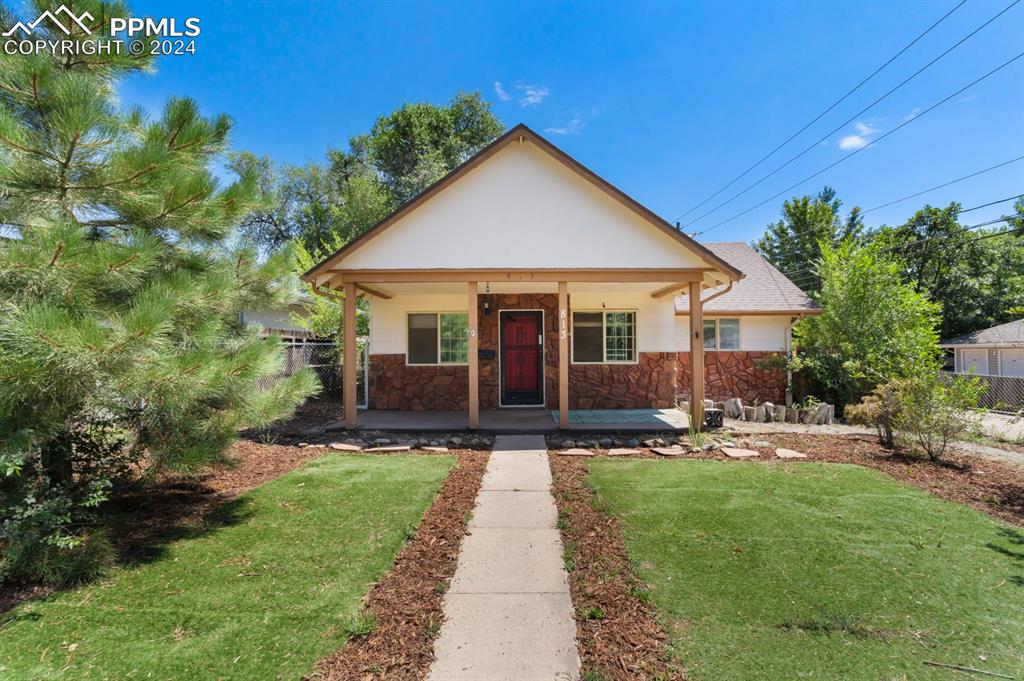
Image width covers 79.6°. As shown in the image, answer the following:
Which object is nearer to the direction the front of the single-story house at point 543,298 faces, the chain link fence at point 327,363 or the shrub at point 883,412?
the shrub

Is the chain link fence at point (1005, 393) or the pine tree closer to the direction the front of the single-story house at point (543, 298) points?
the pine tree

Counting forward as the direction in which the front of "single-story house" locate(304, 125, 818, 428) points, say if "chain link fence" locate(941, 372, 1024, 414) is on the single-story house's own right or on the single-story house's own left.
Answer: on the single-story house's own left

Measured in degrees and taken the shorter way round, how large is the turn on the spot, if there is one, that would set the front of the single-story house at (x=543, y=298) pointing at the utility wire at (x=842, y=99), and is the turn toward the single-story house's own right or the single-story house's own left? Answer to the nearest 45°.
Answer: approximately 90° to the single-story house's own left

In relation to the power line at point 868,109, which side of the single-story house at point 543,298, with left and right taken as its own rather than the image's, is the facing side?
left

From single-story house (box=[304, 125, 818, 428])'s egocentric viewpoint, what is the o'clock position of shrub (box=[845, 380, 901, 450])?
The shrub is roughly at 10 o'clock from the single-story house.

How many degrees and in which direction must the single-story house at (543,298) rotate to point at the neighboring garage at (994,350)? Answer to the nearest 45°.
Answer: approximately 135° to its left

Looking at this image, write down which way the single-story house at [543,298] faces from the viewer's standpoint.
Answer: facing the viewer

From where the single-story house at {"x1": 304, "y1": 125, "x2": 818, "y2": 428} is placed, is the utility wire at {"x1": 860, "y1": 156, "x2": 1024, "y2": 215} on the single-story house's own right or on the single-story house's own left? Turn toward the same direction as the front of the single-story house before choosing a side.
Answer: on the single-story house's own left

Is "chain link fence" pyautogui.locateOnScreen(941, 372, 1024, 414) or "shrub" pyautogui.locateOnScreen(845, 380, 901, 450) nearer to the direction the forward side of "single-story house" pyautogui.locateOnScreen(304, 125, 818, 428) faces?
the shrub
